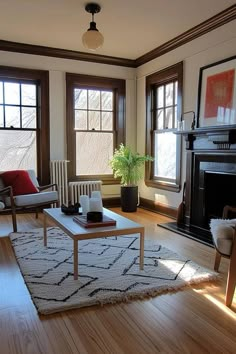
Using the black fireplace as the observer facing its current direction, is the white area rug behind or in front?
in front

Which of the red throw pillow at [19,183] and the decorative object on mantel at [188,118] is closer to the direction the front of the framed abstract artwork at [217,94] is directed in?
the red throw pillow

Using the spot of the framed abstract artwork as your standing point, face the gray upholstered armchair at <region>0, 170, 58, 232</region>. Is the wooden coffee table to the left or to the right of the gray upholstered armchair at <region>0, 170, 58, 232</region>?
left

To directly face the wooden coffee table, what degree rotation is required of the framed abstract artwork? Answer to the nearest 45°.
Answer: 0° — it already faces it

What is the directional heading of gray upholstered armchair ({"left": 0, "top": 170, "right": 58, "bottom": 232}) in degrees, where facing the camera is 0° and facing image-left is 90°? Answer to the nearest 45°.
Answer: approximately 315°

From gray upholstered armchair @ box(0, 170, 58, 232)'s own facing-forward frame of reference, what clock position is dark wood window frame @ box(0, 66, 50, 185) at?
The dark wood window frame is roughly at 8 o'clock from the gray upholstered armchair.

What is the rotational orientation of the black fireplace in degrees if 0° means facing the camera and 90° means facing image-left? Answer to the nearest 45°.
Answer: approximately 45°

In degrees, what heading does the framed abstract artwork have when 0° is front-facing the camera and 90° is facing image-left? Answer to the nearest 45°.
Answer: approximately 45°

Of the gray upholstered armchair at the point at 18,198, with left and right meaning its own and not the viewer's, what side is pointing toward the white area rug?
front

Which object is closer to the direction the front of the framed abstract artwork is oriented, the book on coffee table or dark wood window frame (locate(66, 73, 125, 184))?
the book on coffee table

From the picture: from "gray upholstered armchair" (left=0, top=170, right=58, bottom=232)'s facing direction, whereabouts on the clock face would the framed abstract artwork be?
The framed abstract artwork is roughly at 11 o'clock from the gray upholstered armchair.

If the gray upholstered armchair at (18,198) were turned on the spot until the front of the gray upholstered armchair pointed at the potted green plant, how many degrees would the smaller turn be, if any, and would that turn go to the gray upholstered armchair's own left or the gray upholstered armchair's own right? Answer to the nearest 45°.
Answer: approximately 90° to the gray upholstered armchair's own left

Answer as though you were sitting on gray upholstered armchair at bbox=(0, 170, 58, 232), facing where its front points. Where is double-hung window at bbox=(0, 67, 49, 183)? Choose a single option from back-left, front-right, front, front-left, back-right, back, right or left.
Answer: back-left

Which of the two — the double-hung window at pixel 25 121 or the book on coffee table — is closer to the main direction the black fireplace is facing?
the book on coffee table
